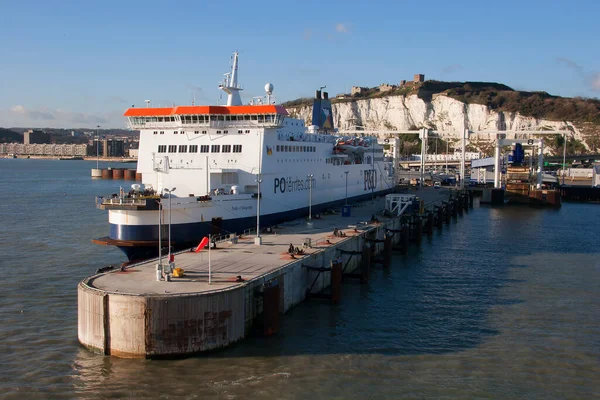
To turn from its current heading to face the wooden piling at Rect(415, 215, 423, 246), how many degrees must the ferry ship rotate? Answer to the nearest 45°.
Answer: approximately 180°

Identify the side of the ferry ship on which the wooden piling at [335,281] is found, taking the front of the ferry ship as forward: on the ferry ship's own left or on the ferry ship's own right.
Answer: on the ferry ship's own left

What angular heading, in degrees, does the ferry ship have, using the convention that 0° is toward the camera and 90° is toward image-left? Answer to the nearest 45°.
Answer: approximately 45°

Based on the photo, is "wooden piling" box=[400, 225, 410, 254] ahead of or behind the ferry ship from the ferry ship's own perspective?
behind

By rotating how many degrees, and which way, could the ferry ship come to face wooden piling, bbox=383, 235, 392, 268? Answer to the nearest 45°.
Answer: approximately 135° to its left

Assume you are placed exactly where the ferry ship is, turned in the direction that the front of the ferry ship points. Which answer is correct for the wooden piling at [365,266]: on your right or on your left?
on your left

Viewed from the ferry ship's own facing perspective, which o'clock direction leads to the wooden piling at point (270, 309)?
The wooden piling is roughly at 10 o'clock from the ferry ship.
